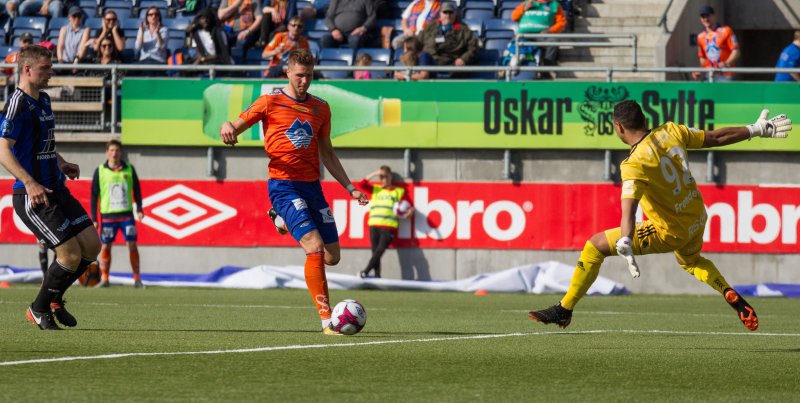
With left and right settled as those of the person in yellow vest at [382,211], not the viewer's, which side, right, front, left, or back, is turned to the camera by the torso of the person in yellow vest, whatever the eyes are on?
front

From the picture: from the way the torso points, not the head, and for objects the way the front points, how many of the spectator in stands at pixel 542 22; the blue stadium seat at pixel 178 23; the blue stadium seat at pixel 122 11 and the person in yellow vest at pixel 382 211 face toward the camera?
4

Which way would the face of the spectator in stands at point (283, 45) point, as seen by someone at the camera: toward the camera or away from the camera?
toward the camera

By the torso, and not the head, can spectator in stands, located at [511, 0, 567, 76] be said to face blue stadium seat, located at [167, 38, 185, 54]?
no

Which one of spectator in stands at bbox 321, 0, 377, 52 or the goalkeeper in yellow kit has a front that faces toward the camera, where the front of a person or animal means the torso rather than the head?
the spectator in stands

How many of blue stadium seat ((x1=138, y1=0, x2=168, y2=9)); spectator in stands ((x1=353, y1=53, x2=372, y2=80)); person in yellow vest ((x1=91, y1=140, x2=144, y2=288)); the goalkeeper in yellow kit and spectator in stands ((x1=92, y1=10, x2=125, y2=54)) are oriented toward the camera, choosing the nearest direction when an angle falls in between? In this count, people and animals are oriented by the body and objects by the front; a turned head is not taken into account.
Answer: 4

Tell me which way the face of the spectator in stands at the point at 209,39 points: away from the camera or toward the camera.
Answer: toward the camera

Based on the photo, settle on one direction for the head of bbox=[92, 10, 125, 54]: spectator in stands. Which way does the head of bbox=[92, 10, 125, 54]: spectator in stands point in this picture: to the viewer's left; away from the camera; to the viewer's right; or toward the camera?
toward the camera

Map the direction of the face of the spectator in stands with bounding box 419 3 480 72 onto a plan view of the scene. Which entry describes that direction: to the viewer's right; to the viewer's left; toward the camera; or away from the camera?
toward the camera

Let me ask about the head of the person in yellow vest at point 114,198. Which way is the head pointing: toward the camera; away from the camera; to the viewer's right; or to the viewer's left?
toward the camera

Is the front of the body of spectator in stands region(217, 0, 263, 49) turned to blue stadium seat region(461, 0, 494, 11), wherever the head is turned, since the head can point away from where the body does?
no

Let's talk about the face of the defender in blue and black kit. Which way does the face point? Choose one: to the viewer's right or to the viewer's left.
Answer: to the viewer's right

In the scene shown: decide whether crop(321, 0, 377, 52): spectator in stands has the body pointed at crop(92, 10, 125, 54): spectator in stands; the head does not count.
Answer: no

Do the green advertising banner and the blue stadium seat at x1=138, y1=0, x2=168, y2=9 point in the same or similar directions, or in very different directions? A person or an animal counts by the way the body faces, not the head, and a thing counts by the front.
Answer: same or similar directions

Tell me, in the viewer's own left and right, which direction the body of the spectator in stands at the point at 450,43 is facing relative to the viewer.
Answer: facing the viewer

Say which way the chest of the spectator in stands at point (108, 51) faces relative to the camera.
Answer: toward the camera

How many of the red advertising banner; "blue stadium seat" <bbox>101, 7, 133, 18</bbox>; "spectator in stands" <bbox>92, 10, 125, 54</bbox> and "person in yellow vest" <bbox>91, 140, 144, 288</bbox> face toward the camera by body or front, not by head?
4

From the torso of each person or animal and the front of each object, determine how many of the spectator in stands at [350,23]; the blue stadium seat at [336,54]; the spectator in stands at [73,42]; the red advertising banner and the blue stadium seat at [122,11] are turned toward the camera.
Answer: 5

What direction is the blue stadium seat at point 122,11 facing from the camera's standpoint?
toward the camera
